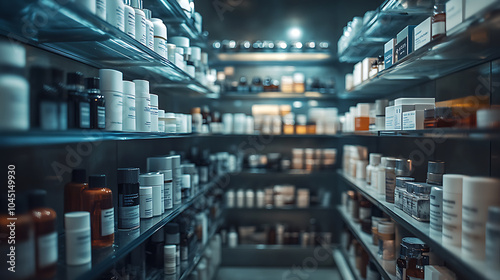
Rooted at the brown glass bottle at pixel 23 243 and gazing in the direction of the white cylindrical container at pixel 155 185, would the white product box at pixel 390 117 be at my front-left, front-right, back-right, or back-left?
front-right

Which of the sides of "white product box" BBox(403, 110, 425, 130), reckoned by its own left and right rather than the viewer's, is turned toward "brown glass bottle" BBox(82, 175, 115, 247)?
front

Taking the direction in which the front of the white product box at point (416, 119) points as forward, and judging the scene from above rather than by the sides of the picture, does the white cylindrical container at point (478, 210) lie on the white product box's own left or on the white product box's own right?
on the white product box's own left

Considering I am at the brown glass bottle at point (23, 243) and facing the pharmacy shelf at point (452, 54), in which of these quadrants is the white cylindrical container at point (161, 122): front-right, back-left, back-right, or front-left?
front-left

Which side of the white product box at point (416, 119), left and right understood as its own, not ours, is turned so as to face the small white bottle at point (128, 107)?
front

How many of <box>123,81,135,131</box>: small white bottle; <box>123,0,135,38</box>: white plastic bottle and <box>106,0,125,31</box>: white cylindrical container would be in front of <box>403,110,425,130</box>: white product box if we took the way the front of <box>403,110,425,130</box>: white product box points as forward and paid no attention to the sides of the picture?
3

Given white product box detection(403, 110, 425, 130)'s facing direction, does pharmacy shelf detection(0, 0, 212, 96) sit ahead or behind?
ahead

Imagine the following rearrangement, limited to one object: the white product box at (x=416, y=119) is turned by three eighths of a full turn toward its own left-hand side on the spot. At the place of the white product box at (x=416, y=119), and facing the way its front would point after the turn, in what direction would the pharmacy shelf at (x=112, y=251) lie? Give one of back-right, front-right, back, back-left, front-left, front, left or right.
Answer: back-right

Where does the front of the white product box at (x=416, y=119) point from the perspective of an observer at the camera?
facing the viewer and to the left of the viewer

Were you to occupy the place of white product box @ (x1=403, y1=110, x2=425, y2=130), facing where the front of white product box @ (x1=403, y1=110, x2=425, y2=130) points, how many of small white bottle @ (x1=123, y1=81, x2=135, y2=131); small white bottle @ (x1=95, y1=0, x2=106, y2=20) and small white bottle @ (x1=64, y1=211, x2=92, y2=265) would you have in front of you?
3

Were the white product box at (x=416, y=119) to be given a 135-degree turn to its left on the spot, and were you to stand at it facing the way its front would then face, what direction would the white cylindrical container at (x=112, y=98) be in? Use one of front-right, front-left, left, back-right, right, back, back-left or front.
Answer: back-right

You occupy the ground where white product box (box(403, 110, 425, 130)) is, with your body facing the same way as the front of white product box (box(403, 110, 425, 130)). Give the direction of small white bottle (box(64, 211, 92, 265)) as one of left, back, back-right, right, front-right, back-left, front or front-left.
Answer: front
